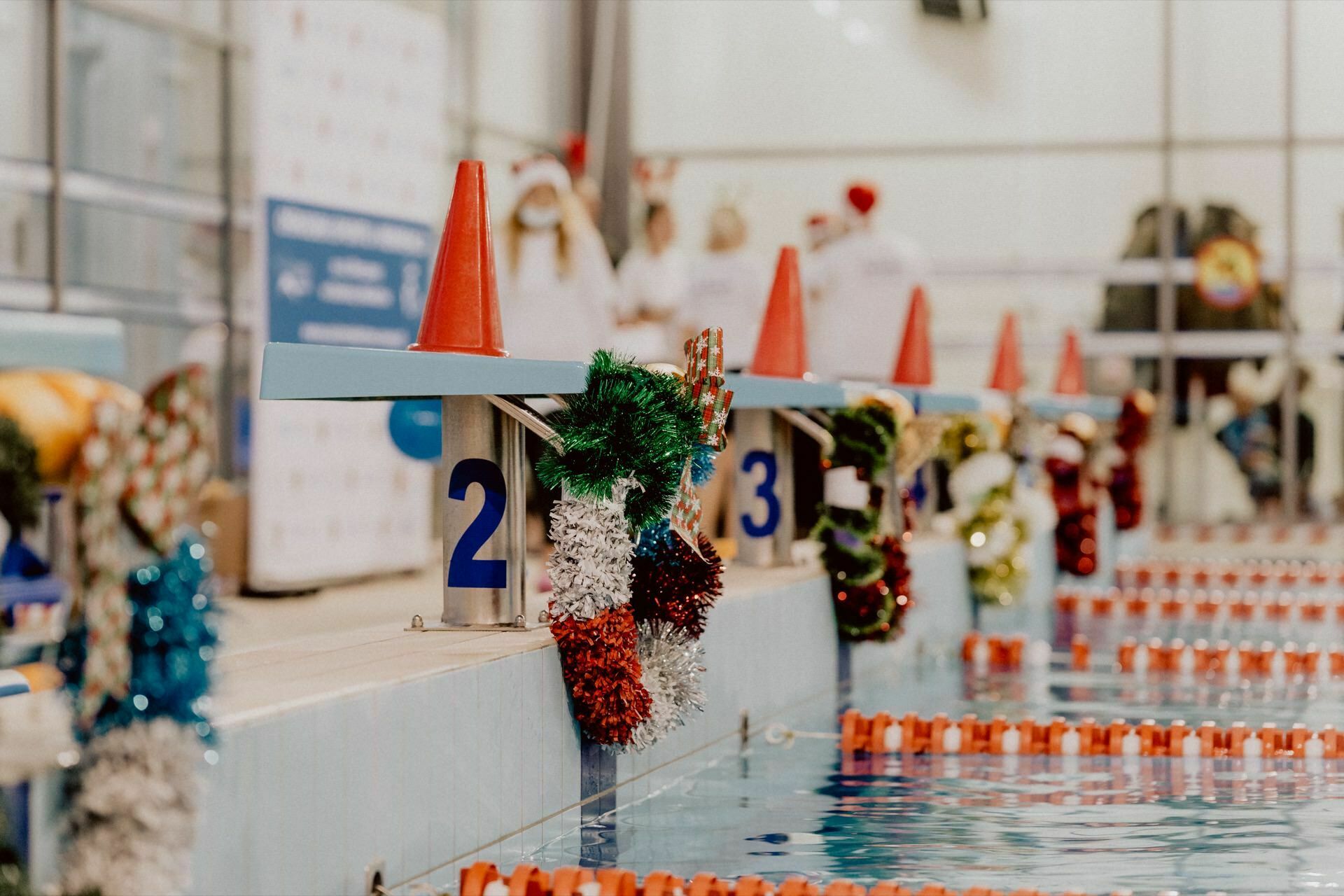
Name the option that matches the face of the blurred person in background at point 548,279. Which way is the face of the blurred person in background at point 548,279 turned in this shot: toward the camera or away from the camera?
toward the camera

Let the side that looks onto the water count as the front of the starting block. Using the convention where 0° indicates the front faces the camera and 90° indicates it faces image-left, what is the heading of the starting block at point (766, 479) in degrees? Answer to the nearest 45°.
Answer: approximately 270°

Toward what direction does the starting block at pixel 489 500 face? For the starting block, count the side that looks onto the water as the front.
to the viewer's right

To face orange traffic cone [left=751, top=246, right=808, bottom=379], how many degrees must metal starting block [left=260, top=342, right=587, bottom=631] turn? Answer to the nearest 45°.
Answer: approximately 45° to its left

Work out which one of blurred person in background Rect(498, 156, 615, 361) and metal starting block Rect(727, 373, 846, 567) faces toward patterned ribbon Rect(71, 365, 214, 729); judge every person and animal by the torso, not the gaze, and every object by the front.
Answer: the blurred person in background

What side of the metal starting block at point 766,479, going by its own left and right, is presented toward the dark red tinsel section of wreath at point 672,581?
right

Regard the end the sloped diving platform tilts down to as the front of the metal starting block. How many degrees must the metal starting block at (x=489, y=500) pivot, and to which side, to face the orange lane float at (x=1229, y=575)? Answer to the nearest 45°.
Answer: approximately 45° to its left

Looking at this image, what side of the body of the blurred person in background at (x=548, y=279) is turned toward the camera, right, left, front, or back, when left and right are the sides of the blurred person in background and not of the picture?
front

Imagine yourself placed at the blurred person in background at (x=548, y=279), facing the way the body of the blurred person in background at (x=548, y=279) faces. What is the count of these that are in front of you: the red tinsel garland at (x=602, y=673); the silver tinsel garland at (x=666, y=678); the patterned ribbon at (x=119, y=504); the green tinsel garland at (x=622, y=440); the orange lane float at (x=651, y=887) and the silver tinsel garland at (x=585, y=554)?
6

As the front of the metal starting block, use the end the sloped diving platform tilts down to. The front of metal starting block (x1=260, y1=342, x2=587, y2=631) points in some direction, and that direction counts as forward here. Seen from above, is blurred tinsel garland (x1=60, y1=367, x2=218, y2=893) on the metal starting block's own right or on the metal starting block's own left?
on the metal starting block's own right

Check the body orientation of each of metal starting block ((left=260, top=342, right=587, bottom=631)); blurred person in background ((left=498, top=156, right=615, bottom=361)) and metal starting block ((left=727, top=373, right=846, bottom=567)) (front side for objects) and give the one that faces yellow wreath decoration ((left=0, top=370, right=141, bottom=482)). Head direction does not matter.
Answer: the blurred person in background

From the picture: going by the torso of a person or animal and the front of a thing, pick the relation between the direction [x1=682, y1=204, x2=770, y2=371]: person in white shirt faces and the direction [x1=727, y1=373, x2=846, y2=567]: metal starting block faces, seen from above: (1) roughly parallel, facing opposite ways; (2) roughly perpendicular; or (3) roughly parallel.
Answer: roughly perpendicular

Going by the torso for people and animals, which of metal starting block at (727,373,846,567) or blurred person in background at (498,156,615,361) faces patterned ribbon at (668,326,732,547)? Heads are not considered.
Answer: the blurred person in background

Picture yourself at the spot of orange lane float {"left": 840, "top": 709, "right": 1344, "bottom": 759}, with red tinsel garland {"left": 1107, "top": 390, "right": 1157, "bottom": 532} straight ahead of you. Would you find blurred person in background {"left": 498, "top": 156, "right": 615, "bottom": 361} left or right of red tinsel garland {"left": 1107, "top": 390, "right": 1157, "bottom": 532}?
left
